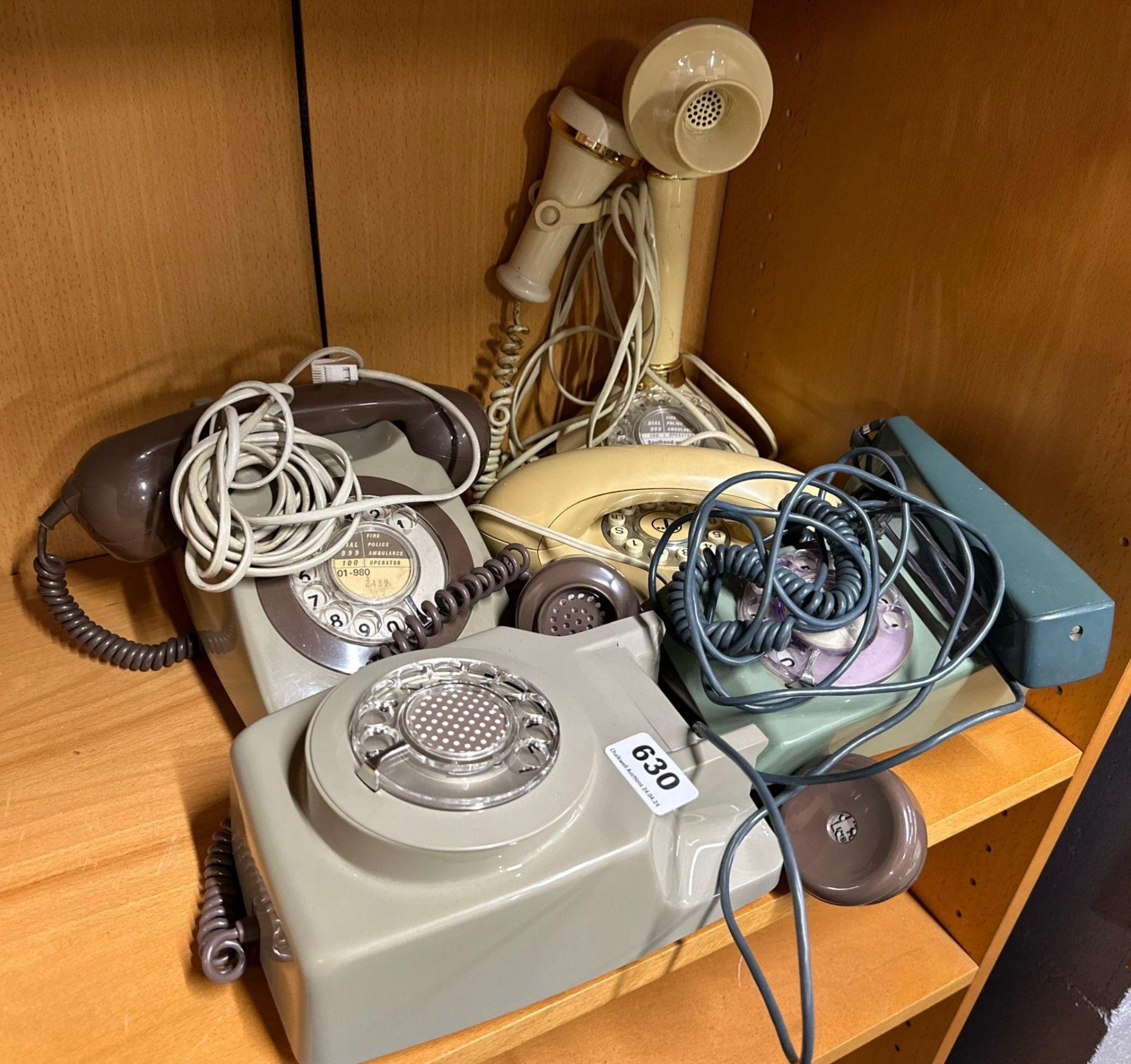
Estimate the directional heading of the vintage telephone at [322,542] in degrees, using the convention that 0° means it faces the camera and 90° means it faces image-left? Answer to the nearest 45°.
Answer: approximately 315°

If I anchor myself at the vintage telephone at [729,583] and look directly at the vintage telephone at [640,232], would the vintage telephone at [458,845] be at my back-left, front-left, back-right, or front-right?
back-left
